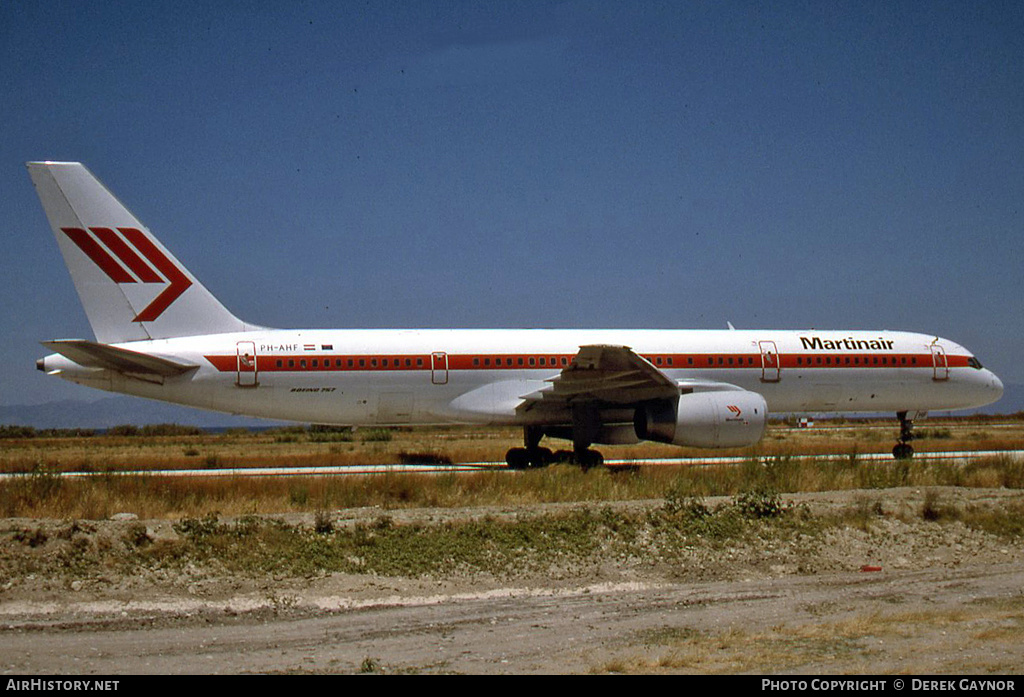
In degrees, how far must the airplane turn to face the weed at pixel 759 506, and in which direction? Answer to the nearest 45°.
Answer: approximately 45° to its right

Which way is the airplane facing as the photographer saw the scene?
facing to the right of the viewer
